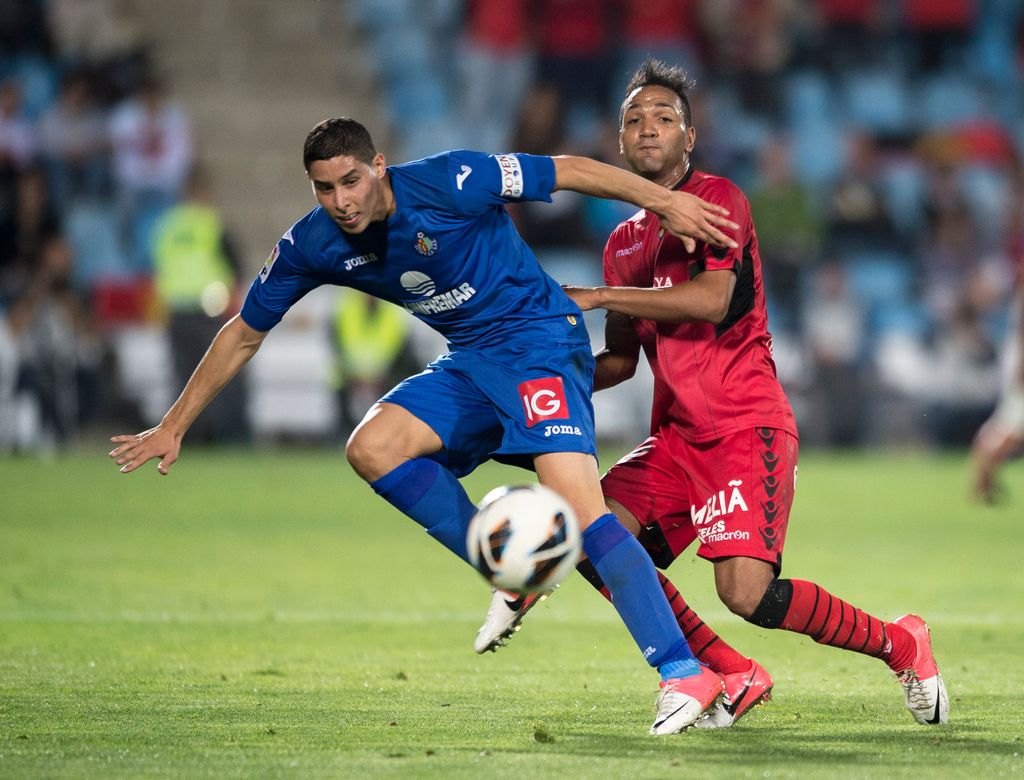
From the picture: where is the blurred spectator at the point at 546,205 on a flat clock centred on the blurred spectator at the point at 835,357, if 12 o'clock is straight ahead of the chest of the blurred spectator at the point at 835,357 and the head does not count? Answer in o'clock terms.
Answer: the blurred spectator at the point at 546,205 is roughly at 3 o'clock from the blurred spectator at the point at 835,357.

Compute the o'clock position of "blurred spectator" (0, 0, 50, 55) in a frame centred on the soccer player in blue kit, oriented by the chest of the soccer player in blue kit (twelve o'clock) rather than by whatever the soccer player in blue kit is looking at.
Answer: The blurred spectator is roughly at 4 o'clock from the soccer player in blue kit.

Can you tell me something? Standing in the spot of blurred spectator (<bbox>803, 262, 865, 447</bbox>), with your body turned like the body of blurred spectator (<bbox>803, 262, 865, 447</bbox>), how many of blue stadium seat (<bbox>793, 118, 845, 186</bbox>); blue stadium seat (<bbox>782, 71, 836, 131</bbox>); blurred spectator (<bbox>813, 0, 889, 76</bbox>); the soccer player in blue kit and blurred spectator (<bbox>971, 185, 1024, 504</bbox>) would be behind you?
3

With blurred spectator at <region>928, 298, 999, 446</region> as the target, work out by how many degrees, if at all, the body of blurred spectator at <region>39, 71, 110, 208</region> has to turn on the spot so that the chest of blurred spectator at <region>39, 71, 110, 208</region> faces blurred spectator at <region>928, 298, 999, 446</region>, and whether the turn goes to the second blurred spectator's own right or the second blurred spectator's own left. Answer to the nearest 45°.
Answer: approximately 90° to the second blurred spectator's own left

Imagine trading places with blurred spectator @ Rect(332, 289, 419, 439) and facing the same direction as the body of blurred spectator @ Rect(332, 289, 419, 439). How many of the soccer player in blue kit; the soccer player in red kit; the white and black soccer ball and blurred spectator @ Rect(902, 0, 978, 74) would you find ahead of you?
3

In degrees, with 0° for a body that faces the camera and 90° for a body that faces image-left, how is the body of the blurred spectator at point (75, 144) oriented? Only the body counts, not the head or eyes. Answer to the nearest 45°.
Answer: approximately 0°

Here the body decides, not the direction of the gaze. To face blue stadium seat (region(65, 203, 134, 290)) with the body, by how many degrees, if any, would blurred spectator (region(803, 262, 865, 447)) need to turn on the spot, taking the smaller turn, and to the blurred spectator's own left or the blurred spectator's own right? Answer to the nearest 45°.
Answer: approximately 90° to the blurred spectator's own right
